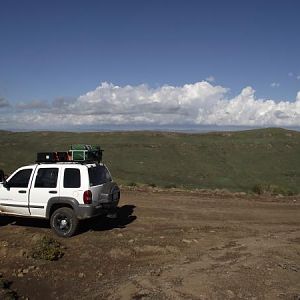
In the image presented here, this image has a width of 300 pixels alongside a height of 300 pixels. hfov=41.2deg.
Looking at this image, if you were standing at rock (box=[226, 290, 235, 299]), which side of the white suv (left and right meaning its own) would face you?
back

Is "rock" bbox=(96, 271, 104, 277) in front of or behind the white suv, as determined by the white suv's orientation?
behind

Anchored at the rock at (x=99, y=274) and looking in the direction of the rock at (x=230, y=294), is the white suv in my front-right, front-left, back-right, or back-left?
back-left

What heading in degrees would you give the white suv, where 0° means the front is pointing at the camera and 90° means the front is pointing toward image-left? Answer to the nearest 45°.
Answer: approximately 135°
